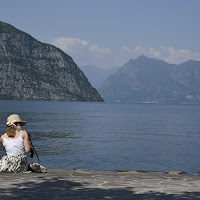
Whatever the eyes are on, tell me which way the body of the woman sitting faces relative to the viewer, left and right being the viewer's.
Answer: facing away from the viewer
